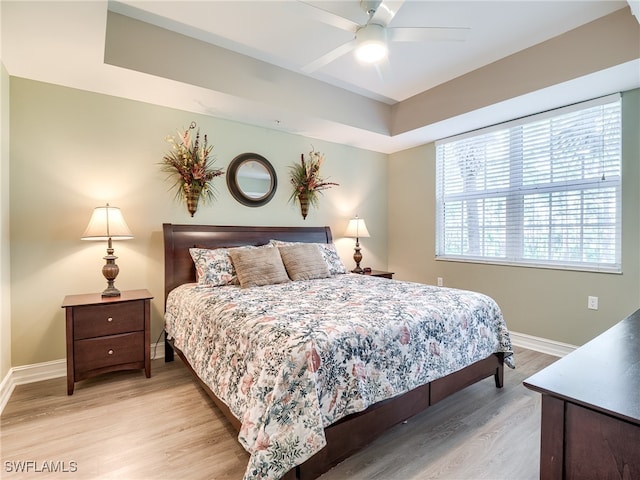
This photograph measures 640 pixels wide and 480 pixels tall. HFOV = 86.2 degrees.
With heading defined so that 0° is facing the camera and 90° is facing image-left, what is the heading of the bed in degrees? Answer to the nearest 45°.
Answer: approximately 315°

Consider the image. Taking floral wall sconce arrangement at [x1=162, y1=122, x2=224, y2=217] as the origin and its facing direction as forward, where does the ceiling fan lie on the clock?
The ceiling fan is roughly at 11 o'clock from the floral wall sconce arrangement.

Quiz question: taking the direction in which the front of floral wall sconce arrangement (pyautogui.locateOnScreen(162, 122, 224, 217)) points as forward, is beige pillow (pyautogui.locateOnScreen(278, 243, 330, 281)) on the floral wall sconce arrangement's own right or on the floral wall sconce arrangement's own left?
on the floral wall sconce arrangement's own left

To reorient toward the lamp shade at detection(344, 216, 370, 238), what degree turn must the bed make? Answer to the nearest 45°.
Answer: approximately 135° to its left

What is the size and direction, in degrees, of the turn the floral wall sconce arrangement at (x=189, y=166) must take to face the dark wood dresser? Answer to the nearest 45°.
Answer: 0° — it already faces it

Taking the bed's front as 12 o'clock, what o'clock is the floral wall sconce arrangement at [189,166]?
The floral wall sconce arrangement is roughly at 6 o'clock from the bed.

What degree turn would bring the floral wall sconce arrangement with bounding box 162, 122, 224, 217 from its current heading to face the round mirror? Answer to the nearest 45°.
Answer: approximately 90° to its left

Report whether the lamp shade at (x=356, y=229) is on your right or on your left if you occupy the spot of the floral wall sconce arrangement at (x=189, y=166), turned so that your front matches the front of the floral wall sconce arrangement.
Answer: on your left

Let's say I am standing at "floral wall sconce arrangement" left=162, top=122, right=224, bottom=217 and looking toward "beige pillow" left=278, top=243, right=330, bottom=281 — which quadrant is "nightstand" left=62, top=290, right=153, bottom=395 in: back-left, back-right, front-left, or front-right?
back-right
